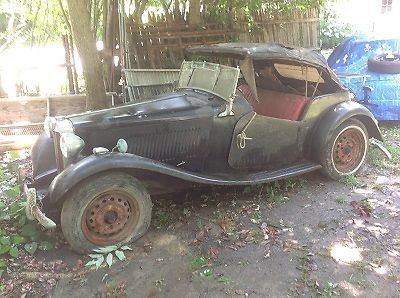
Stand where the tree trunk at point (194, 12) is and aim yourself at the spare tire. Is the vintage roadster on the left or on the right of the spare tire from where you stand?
right

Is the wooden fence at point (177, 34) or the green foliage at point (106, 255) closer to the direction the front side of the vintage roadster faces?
the green foliage

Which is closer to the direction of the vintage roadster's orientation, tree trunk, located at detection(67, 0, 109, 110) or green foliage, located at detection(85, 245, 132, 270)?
the green foliage

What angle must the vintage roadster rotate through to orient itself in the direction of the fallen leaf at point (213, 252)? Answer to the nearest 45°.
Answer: approximately 45° to its left

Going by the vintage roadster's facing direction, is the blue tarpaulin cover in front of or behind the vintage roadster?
behind

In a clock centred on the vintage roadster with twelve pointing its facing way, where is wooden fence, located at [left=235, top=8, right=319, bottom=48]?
The wooden fence is roughly at 5 o'clock from the vintage roadster.

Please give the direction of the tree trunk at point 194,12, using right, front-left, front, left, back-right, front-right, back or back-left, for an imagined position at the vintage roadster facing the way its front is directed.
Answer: back-right

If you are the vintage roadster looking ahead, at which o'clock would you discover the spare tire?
The spare tire is roughly at 6 o'clock from the vintage roadster.

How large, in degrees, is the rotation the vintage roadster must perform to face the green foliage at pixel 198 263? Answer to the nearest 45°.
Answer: approximately 45° to its left

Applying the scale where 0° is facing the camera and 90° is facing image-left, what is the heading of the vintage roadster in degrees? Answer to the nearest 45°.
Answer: approximately 45°
